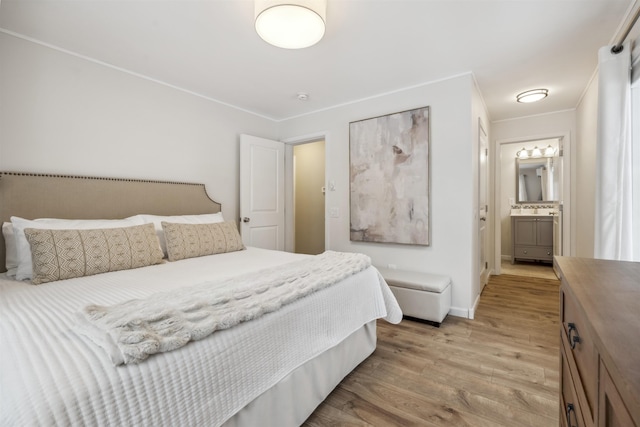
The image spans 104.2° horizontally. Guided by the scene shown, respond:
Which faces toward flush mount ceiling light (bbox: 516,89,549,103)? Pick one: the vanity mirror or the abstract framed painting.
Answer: the vanity mirror

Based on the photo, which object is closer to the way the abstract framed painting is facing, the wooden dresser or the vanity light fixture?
the wooden dresser

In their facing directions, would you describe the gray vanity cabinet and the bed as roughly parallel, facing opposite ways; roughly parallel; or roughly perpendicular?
roughly perpendicular

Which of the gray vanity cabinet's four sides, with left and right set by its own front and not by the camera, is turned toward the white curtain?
front

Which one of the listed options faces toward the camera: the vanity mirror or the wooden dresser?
the vanity mirror

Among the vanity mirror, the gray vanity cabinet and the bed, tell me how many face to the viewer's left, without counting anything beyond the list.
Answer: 0

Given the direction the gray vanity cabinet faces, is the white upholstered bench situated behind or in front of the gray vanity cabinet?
in front

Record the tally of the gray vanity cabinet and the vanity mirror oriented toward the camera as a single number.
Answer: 2

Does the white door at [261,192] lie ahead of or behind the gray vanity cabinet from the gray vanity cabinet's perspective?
ahead

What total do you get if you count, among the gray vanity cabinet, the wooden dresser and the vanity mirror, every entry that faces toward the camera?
2

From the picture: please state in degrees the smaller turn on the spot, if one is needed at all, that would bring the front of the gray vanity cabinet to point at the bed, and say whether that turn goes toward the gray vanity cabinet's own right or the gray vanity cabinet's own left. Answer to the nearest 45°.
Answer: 0° — it already faces it

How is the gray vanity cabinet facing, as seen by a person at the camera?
facing the viewer

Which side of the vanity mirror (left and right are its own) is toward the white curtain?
front

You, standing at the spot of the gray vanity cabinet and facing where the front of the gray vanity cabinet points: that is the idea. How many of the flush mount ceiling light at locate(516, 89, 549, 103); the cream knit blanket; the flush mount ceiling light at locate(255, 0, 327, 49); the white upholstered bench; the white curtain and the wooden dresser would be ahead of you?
6

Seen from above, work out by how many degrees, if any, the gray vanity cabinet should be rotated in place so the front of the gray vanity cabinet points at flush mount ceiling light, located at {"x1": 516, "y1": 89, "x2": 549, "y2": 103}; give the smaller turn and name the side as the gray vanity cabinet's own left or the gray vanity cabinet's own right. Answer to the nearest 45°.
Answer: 0° — it already faces it

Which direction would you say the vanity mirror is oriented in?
toward the camera

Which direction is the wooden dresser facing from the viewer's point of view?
to the viewer's left
